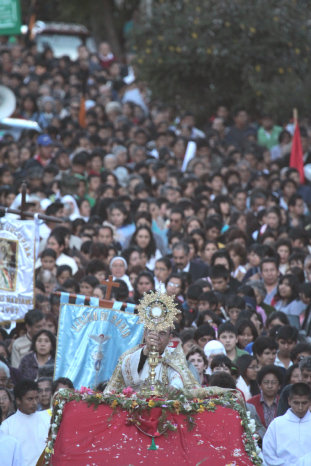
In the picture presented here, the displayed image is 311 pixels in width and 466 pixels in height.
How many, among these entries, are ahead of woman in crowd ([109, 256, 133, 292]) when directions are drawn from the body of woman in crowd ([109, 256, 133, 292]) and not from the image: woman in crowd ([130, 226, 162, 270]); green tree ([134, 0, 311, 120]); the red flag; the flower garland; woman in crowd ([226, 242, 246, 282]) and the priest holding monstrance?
2

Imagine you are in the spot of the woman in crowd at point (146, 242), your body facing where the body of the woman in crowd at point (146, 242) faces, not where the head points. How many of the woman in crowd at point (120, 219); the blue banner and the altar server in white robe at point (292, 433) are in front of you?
2

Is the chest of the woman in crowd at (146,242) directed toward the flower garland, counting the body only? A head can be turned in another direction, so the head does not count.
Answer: yes

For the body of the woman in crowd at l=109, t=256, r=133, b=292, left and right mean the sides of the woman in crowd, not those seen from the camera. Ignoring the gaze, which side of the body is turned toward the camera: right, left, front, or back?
front

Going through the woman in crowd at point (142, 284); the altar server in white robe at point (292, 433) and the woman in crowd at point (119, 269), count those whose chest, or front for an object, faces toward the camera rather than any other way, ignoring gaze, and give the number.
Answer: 3

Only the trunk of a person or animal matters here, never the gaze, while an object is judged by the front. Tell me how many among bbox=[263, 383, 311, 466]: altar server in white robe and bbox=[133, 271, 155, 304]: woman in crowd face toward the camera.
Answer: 2

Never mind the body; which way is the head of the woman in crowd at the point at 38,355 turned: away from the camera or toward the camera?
toward the camera

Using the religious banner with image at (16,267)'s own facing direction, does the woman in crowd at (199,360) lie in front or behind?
in front

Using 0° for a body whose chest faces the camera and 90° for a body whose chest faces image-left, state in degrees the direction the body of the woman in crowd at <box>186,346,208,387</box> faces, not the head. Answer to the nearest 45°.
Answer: approximately 0°

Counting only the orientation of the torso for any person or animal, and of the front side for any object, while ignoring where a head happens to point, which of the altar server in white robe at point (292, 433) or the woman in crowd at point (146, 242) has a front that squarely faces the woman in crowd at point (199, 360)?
the woman in crowd at point (146, 242)

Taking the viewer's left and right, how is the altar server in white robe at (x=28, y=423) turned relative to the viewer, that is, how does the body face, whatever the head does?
facing the viewer and to the right of the viewer

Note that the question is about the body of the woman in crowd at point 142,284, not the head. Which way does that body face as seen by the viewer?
toward the camera

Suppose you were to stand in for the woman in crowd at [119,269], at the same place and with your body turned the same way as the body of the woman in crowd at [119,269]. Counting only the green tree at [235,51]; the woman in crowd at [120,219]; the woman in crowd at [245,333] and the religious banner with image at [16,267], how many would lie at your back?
2

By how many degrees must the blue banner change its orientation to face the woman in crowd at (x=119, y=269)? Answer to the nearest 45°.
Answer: approximately 180°

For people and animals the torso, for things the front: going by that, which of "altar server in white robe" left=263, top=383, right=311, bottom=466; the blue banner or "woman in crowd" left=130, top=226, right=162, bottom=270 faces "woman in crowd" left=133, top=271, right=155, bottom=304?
"woman in crowd" left=130, top=226, right=162, bottom=270
